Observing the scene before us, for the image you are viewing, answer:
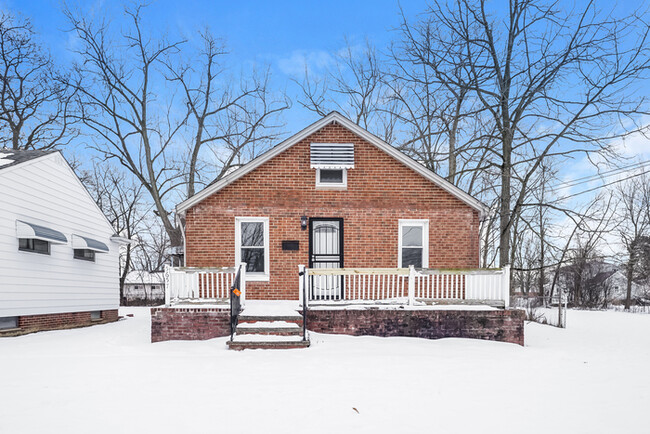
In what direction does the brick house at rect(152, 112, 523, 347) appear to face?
toward the camera

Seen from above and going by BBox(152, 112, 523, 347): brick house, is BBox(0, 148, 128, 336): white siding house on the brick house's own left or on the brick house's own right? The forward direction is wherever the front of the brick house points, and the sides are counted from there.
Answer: on the brick house's own right

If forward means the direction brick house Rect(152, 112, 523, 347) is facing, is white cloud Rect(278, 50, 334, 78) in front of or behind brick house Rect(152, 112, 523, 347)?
behind
